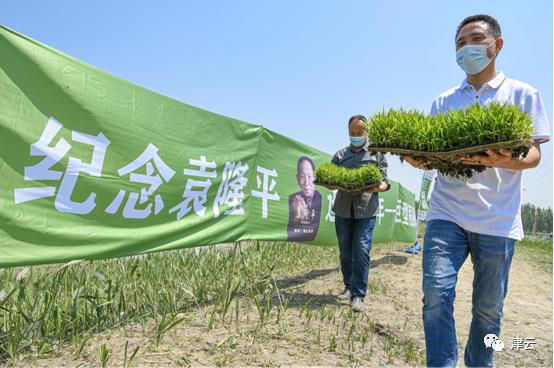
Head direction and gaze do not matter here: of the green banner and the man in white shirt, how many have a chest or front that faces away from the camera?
0

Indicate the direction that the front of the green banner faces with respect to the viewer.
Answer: facing the viewer and to the right of the viewer

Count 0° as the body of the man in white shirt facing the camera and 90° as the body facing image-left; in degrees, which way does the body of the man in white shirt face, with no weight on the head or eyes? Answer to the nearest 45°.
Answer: approximately 45°

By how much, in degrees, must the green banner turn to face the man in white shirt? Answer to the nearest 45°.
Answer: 0° — it already faces them
